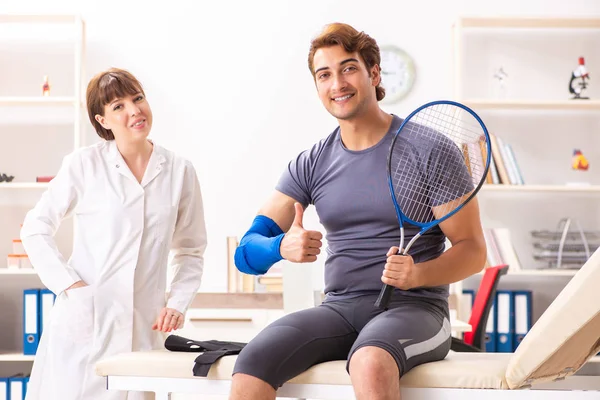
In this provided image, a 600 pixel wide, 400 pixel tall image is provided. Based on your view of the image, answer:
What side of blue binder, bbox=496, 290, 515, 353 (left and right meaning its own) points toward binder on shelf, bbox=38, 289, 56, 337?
right

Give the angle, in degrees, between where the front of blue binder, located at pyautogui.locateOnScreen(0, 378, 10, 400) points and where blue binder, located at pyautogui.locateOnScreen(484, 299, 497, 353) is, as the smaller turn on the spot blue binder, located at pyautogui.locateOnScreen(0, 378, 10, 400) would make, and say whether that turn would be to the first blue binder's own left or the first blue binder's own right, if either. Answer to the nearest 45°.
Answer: approximately 90° to the first blue binder's own left

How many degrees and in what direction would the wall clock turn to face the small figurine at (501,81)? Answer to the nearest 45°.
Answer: approximately 90° to its left

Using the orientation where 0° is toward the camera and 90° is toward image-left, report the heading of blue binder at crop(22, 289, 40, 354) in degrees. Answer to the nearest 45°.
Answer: approximately 0°

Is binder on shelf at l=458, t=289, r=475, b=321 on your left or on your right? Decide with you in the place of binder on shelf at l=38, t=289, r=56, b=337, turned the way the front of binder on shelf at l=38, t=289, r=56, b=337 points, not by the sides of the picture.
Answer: on your left

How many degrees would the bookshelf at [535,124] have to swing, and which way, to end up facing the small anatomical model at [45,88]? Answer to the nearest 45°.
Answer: approximately 90° to its right

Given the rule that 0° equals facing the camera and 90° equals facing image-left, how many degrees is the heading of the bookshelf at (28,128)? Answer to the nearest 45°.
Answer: approximately 0°

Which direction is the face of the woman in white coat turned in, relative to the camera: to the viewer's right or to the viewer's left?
to the viewer's right
